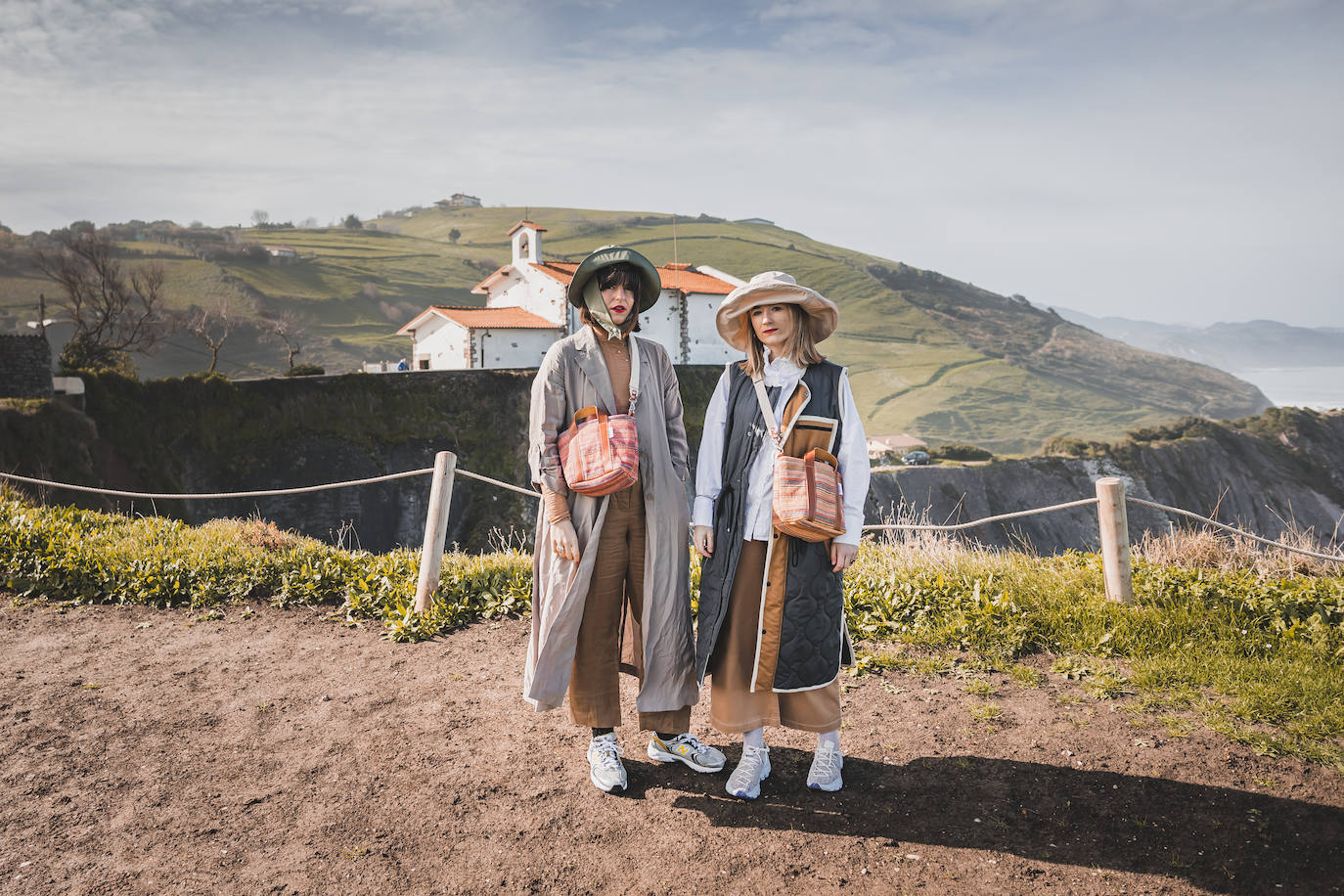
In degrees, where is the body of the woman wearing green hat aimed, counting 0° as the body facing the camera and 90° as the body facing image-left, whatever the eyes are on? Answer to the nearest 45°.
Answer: approximately 0°

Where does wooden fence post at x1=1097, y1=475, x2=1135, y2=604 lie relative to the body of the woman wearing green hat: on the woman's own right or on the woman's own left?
on the woman's own left

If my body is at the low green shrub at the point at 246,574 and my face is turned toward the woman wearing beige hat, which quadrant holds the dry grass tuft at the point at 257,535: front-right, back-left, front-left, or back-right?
back-left

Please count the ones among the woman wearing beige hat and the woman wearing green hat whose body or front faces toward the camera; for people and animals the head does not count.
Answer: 2

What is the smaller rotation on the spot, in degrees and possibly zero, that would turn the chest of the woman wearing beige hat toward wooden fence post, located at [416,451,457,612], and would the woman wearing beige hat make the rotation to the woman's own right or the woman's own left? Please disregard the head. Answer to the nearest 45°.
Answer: approximately 135° to the woman's own right

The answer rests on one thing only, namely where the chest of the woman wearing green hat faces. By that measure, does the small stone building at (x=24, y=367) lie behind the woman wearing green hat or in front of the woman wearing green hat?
behind
